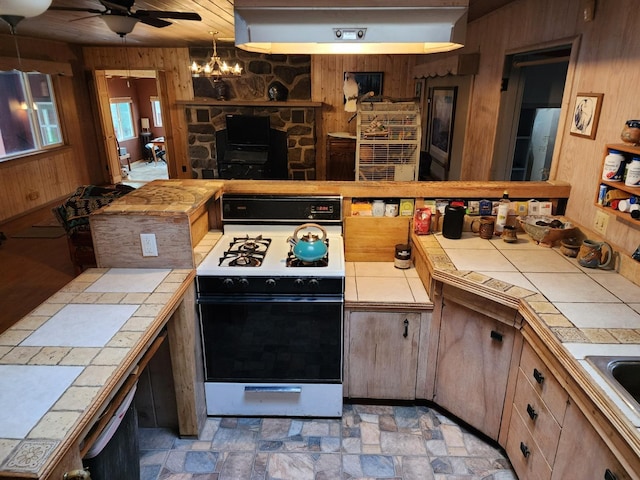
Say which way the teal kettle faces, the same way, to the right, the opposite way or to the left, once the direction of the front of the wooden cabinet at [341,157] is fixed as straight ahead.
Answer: to the right

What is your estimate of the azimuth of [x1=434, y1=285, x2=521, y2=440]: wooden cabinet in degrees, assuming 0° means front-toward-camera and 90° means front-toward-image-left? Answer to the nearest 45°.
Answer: approximately 45°

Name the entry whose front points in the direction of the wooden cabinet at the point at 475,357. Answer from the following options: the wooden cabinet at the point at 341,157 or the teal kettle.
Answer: the wooden cabinet at the point at 341,157

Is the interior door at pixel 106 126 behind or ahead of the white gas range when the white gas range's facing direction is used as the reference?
behind

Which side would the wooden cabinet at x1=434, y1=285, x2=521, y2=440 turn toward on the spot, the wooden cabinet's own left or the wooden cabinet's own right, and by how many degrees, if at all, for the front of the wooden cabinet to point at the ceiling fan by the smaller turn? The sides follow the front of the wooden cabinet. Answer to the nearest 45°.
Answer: approximately 45° to the wooden cabinet's own right

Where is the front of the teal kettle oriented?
to the viewer's left

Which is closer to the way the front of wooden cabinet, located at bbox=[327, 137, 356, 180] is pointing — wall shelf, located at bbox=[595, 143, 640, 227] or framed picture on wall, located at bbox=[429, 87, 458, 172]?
the wall shelf

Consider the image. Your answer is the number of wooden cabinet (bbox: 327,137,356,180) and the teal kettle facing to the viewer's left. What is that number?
1

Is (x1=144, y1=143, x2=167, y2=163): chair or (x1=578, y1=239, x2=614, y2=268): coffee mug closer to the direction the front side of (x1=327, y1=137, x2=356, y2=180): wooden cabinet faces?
the coffee mug
